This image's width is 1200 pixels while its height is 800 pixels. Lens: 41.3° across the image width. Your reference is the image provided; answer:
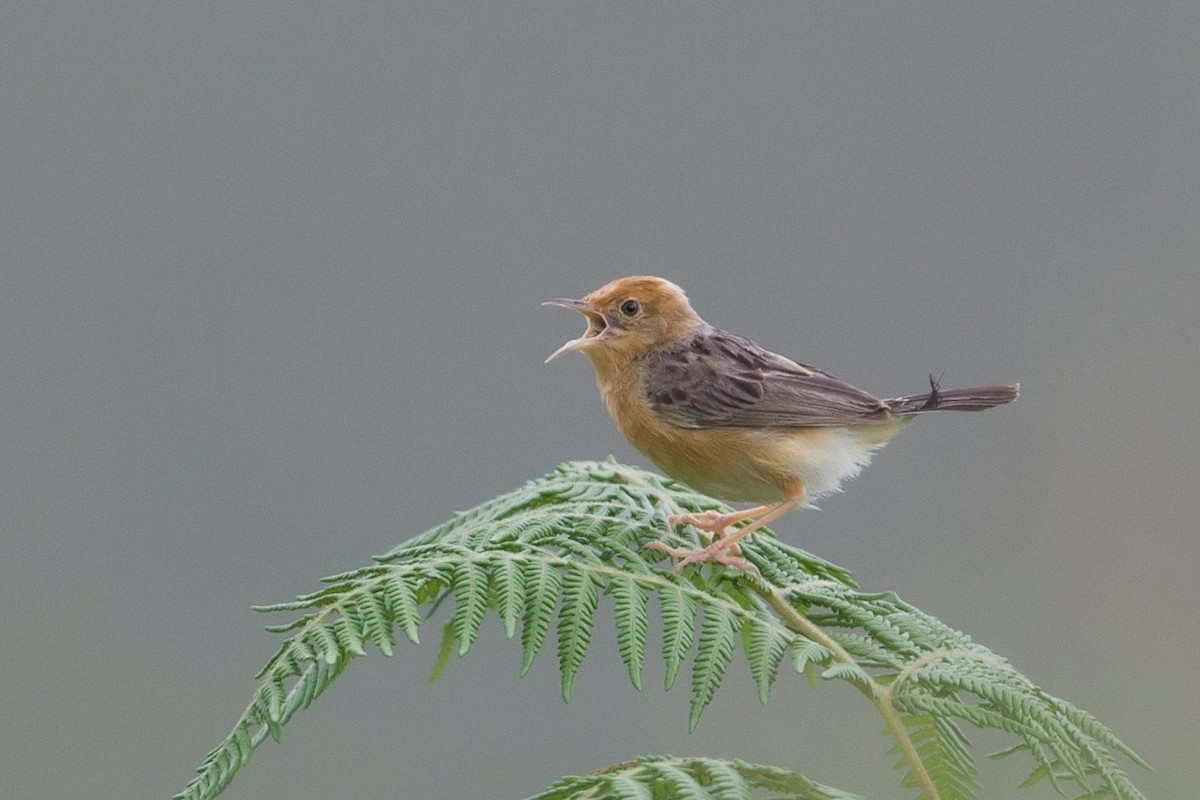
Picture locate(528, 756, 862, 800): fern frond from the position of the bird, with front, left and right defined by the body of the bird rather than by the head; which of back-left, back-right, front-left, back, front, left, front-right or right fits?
left

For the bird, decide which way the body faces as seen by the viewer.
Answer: to the viewer's left
